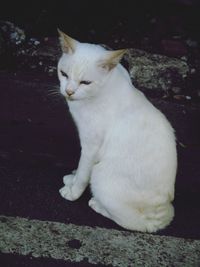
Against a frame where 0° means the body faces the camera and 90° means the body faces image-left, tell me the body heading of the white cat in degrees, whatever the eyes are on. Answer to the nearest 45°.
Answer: approximately 90°
